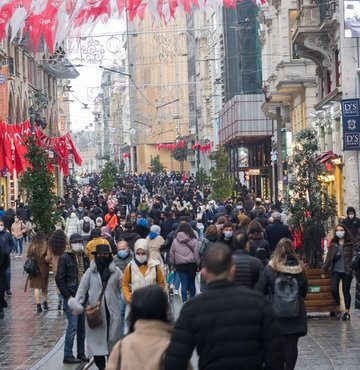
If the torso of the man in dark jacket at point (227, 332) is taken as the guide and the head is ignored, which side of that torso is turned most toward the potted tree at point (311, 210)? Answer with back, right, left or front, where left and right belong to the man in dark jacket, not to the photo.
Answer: front

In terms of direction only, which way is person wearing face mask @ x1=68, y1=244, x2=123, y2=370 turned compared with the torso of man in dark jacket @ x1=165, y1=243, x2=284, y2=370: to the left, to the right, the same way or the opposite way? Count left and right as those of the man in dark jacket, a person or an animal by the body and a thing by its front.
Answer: the opposite way

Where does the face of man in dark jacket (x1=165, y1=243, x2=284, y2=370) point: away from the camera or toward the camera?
away from the camera

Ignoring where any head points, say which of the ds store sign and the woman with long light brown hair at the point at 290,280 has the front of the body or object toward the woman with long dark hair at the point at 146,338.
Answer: the ds store sign

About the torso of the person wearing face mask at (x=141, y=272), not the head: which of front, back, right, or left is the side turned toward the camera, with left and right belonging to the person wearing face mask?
front

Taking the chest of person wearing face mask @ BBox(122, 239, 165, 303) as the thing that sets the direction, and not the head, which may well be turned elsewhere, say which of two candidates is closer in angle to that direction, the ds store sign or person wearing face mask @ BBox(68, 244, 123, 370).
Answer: the person wearing face mask

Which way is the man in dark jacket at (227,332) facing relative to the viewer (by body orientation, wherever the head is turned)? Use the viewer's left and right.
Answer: facing away from the viewer

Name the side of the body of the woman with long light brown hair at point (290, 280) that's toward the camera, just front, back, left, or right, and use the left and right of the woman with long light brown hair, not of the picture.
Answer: back

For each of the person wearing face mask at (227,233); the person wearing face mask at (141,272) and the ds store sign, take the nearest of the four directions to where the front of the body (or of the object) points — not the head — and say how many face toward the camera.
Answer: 3

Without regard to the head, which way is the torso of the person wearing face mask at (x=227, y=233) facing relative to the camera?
toward the camera

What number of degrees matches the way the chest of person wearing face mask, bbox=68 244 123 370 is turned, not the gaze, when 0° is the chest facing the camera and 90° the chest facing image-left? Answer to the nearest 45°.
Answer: approximately 0°

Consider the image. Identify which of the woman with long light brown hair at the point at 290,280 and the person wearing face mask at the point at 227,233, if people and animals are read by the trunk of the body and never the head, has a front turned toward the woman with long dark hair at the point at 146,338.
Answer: the person wearing face mask

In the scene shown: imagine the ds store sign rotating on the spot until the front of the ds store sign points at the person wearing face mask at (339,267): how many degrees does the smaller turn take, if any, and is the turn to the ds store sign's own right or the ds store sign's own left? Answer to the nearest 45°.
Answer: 0° — it already faces them

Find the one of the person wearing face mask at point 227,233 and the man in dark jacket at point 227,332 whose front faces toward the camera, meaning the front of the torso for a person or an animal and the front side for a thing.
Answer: the person wearing face mask

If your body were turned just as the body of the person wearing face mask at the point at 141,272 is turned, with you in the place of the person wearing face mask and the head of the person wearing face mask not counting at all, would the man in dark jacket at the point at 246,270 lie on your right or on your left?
on your left

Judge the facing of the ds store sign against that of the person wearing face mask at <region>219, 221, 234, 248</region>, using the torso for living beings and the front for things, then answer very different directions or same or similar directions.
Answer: same or similar directions
